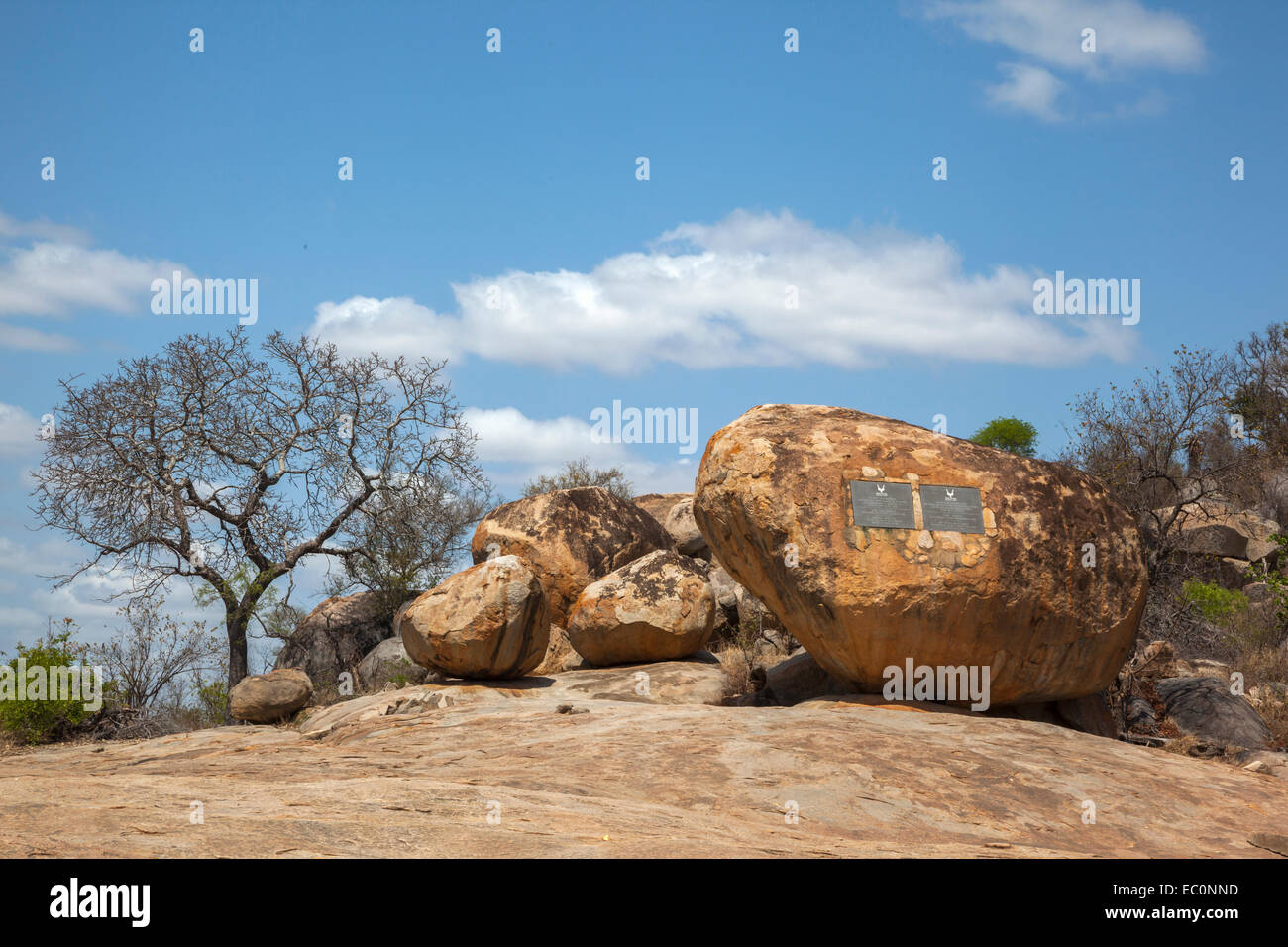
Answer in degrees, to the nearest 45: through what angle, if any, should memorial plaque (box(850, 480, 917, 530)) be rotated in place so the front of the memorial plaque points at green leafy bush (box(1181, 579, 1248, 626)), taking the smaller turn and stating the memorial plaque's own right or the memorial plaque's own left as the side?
approximately 135° to the memorial plaque's own left

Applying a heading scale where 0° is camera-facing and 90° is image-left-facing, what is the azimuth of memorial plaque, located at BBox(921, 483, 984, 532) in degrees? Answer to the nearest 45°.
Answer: approximately 0°

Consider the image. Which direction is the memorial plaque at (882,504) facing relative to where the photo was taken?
toward the camera

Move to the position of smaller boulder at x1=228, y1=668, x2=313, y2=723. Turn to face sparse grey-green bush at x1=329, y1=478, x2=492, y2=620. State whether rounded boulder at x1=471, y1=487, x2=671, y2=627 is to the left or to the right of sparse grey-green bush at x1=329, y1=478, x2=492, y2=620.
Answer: right

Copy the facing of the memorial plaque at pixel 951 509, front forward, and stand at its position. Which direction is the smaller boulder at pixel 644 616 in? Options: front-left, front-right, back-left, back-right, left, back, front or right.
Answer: back-right

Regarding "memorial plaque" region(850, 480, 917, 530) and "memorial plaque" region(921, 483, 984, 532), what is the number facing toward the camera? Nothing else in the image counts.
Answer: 2

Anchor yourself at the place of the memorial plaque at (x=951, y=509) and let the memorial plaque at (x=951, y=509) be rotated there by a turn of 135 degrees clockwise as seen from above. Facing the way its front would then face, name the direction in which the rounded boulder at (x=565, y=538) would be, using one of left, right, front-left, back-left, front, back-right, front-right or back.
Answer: front

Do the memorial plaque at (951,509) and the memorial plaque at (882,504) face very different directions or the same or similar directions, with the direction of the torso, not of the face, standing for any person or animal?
same or similar directions
